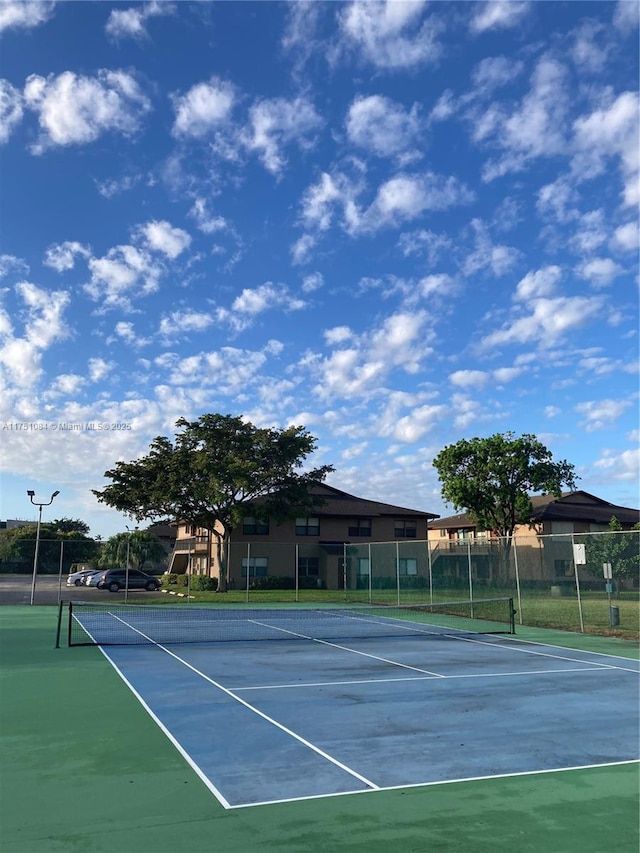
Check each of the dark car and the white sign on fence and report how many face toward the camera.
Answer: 1

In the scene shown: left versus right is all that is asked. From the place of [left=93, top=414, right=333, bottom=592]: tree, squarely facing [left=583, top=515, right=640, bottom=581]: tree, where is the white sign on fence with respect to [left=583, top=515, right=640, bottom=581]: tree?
right

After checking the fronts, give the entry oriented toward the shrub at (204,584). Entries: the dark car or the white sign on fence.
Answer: the dark car

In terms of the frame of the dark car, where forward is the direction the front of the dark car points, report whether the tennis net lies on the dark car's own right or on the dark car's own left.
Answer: on the dark car's own right

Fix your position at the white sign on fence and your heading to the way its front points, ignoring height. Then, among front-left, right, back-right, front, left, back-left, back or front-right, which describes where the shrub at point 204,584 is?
back-right

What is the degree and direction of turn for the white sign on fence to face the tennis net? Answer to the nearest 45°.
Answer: approximately 90° to its right

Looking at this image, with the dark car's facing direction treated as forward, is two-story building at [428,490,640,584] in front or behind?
in front

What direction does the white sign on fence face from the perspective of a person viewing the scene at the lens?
facing the viewer

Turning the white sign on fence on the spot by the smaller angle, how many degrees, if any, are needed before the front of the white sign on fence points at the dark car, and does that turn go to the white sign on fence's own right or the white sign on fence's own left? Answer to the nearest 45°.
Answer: approximately 135° to the white sign on fence's own right
